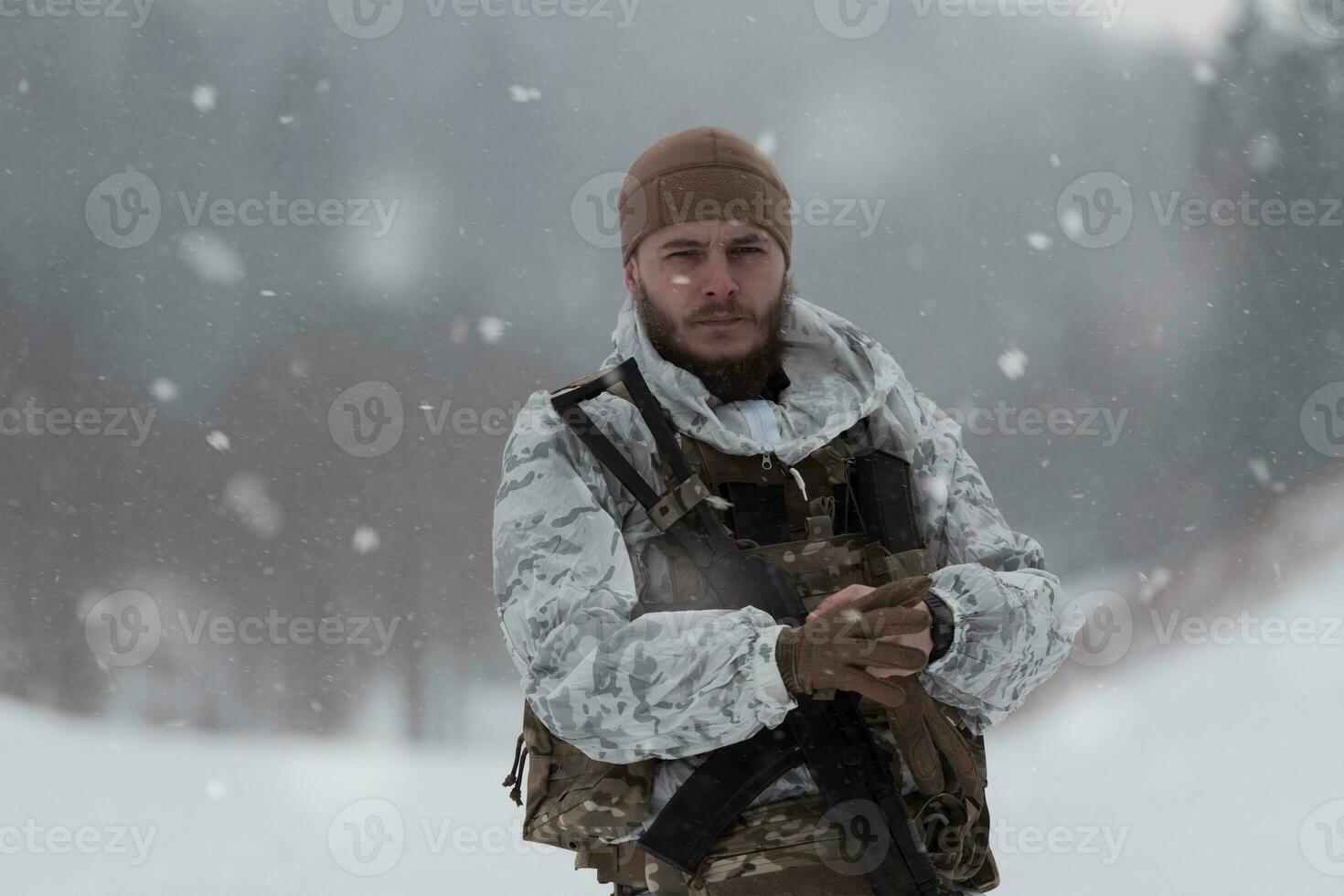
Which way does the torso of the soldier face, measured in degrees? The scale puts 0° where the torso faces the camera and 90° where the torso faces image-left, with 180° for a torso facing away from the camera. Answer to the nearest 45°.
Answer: approximately 315°
